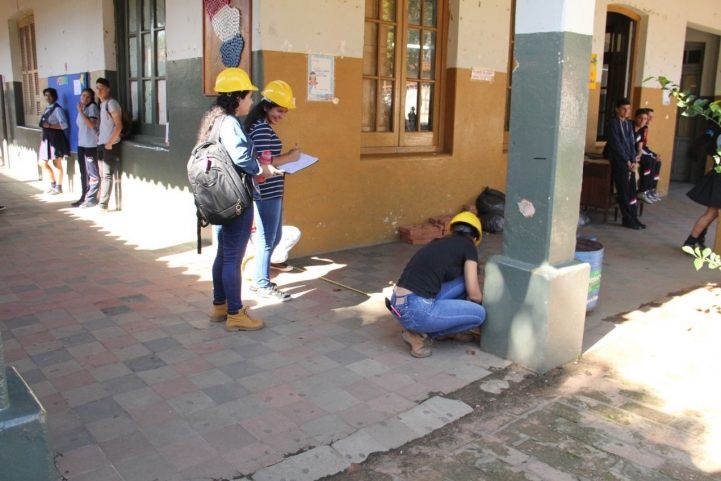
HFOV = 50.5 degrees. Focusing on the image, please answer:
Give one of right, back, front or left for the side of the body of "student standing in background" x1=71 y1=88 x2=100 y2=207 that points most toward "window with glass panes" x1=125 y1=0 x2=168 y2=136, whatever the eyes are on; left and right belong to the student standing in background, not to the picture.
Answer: left

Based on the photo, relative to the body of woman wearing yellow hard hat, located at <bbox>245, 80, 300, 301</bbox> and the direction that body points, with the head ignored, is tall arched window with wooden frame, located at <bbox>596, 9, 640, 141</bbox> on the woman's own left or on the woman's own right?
on the woman's own left

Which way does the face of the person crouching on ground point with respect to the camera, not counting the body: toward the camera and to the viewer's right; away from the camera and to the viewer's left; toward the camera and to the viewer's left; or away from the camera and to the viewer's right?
away from the camera and to the viewer's right

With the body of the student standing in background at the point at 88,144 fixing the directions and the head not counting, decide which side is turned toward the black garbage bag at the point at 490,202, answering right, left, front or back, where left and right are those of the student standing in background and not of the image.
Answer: left

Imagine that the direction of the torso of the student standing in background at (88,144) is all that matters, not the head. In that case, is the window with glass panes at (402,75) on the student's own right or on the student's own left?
on the student's own left

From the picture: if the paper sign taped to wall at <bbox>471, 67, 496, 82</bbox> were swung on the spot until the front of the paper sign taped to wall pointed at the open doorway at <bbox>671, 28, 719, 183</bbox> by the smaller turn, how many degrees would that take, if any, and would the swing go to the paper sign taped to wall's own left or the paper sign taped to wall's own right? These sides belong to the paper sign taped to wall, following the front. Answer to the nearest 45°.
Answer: approximately 90° to the paper sign taped to wall's own left
